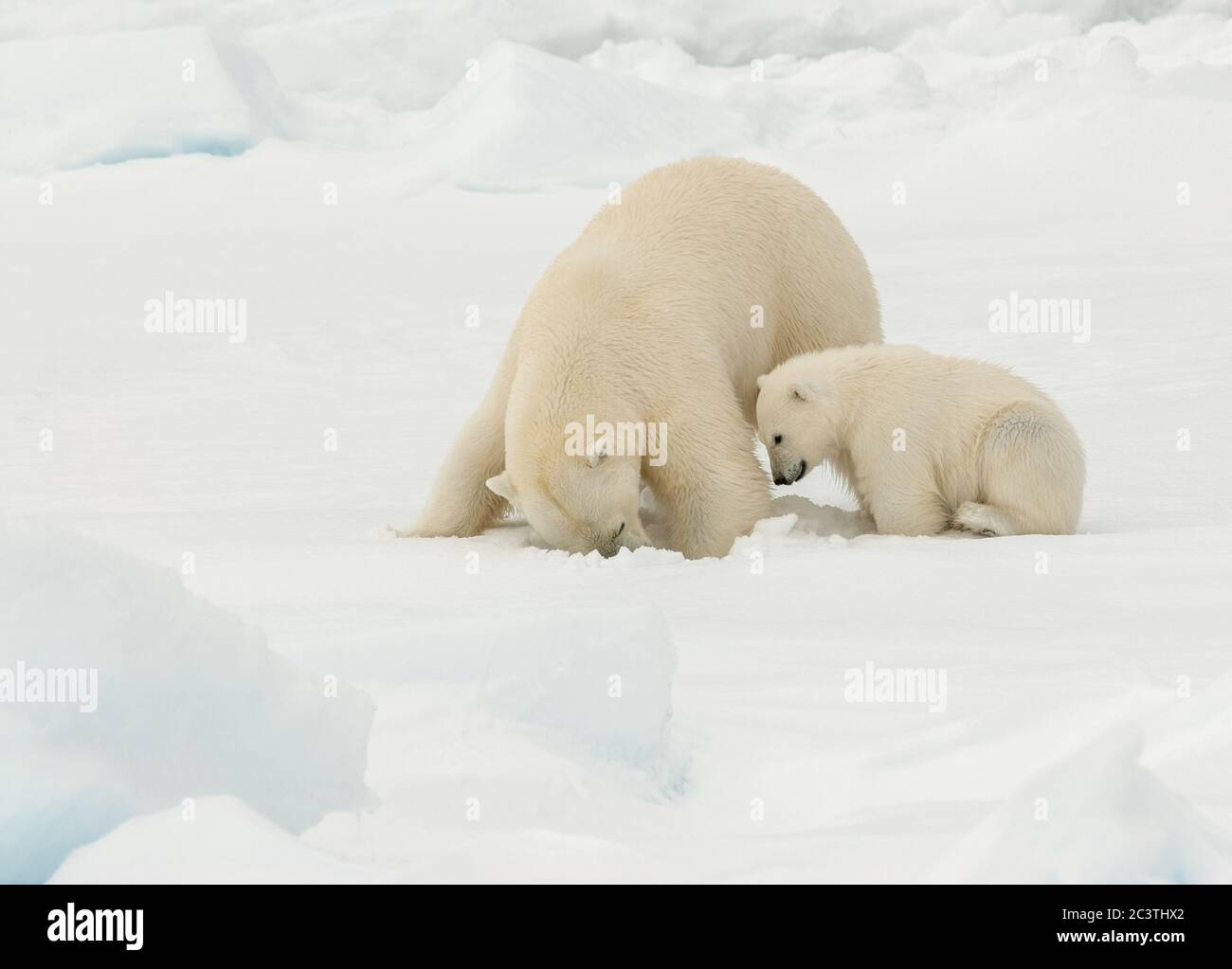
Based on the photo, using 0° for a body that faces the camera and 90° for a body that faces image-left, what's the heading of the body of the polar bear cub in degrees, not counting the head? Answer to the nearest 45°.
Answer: approximately 90°

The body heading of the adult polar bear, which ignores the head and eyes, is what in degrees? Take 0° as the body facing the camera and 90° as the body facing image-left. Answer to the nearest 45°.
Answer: approximately 45°
